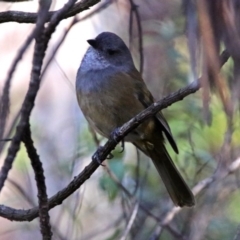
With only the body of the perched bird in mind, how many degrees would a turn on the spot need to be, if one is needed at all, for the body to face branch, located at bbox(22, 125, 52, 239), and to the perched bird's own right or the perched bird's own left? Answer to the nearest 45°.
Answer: approximately 45° to the perched bird's own right
